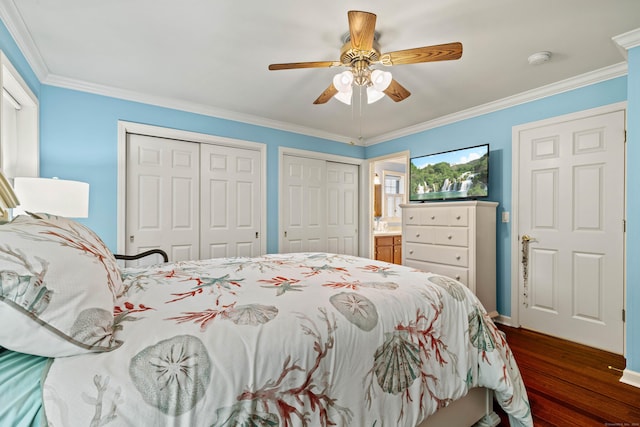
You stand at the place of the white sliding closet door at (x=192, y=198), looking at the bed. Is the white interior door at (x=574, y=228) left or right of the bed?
left

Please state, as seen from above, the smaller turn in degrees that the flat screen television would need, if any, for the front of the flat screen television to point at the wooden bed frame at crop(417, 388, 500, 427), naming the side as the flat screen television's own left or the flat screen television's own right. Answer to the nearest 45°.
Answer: approximately 45° to the flat screen television's own left

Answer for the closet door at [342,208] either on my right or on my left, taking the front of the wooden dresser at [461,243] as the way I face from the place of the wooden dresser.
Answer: on my right

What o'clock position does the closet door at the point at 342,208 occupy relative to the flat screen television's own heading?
The closet door is roughly at 2 o'clock from the flat screen television.

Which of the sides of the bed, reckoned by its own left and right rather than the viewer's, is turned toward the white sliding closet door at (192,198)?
left

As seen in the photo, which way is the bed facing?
to the viewer's right

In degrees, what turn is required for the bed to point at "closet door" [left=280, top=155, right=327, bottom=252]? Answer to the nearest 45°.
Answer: approximately 90° to its left

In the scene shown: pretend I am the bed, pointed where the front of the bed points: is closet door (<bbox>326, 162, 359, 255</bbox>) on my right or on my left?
on my left

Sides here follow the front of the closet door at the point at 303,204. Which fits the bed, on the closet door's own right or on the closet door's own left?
on the closet door's own right

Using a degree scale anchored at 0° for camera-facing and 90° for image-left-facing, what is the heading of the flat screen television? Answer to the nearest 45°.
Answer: approximately 45°

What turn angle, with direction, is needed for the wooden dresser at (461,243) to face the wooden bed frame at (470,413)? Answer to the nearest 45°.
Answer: approximately 45° to its left
